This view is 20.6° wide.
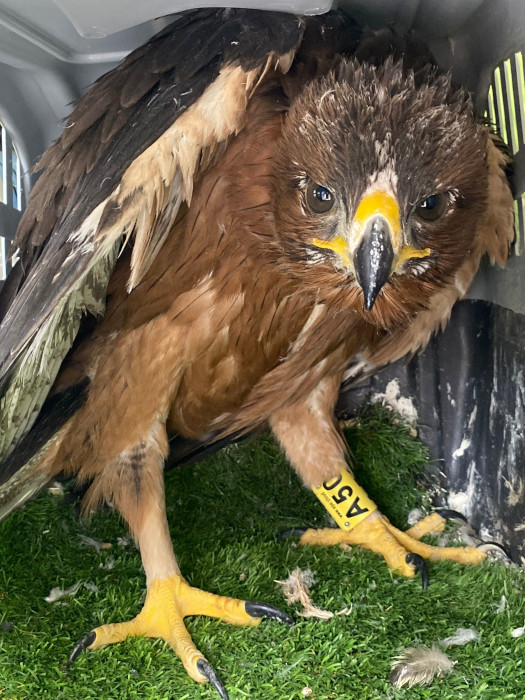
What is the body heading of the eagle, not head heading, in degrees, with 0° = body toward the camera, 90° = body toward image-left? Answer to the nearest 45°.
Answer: approximately 315°
